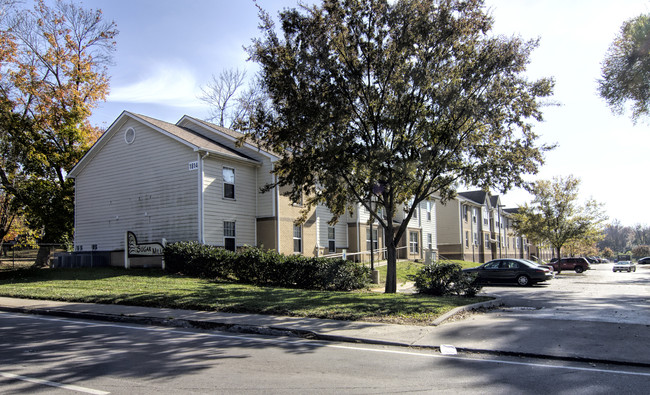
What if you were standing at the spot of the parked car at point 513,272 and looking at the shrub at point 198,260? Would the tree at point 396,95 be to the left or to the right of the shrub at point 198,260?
left

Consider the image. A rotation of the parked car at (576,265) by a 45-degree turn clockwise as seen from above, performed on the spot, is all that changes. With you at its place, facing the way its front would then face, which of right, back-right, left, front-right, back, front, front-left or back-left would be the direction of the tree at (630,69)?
back-left

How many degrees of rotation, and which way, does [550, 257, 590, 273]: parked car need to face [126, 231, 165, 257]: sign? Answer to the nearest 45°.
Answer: approximately 45° to its left

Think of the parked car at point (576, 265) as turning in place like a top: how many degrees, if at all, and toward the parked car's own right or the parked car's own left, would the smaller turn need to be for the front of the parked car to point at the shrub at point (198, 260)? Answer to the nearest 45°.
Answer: approximately 90° to the parked car's own left

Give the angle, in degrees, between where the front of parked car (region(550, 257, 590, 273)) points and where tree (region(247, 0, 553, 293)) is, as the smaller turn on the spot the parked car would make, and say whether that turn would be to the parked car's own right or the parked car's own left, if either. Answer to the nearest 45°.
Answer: approximately 90° to the parked car's own left

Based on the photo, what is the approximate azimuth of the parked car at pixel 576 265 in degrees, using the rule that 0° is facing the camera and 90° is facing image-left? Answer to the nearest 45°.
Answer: approximately 90°

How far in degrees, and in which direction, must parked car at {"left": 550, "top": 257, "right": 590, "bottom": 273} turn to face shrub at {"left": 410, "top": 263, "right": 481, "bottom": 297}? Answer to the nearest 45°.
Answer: approximately 90° to its left

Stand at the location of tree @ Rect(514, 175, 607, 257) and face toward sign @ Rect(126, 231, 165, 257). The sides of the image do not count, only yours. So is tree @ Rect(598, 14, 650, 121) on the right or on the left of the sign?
left

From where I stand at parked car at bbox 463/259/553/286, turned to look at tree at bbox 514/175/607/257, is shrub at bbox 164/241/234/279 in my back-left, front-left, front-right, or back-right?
back-left
